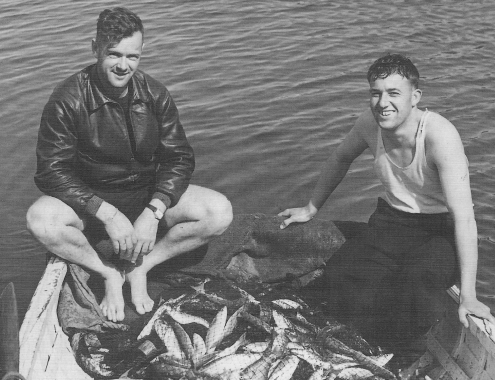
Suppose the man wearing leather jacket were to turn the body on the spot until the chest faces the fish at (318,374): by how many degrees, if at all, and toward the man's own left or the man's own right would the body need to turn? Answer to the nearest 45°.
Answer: approximately 45° to the man's own left

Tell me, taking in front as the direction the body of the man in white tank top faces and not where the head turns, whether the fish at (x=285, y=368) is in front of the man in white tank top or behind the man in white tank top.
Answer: in front

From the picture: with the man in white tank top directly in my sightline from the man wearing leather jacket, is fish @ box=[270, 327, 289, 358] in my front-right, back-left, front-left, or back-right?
front-right

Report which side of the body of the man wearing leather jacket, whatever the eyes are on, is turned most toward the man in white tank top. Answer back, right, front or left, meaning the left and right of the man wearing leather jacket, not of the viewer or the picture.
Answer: left

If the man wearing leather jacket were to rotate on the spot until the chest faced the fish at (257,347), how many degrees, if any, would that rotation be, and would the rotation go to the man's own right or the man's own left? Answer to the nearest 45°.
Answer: approximately 45° to the man's own left

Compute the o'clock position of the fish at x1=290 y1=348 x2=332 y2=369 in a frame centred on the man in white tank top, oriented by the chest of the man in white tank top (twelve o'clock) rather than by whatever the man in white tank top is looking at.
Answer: The fish is roughly at 12 o'clock from the man in white tank top.

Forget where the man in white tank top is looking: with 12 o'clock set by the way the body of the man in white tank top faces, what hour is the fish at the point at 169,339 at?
The fish is roughly at 1 o'clock from the man in white tank top.

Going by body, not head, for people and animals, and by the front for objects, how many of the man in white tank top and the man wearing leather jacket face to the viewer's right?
0

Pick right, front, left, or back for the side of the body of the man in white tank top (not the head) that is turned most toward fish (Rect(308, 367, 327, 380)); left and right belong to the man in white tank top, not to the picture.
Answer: front

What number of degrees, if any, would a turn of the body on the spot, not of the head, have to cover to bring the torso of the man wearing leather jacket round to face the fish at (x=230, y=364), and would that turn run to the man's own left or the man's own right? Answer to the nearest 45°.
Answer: approximately 45° to the man's own left

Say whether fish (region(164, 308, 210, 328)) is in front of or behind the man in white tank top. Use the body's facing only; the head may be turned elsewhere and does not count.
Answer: in front

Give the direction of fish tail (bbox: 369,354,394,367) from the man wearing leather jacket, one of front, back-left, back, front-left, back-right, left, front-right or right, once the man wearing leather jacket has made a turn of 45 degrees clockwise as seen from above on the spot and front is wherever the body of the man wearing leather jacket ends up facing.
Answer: left

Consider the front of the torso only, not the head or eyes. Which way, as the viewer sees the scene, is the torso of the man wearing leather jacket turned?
toward the camera

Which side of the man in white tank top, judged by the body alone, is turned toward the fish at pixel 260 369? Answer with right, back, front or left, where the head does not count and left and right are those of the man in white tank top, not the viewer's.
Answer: front

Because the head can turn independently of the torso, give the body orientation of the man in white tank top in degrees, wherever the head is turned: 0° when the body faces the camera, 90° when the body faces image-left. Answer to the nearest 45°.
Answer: approximately 45°
